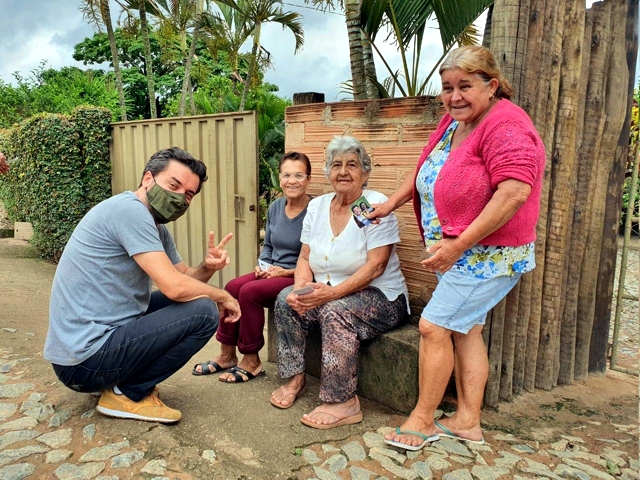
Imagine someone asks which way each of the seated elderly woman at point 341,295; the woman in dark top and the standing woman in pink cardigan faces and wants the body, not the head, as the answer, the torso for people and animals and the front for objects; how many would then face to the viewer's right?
0

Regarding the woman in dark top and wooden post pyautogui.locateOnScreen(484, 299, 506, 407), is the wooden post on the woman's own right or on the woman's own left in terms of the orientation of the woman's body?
on the woman's own left

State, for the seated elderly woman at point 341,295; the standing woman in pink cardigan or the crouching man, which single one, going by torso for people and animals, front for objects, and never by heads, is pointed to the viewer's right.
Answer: the crouching man

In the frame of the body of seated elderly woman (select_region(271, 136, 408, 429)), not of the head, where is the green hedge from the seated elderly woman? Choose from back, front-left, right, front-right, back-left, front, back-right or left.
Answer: right

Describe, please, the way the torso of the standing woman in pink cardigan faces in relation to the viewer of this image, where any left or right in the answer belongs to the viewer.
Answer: facing the viewer and to the left of the viewer

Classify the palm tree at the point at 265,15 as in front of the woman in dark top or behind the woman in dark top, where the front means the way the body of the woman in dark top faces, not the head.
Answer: behind

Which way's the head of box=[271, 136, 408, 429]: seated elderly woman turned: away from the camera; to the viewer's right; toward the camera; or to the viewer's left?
toward the camera

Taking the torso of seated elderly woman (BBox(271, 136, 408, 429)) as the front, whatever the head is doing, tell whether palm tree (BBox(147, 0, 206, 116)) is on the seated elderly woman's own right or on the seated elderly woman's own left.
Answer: on the seated elderly woman's own right

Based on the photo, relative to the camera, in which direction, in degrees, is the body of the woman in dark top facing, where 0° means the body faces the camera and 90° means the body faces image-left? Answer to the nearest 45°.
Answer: approximately 45°

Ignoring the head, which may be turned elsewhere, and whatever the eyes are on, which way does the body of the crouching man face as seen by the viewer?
to the viewer's right

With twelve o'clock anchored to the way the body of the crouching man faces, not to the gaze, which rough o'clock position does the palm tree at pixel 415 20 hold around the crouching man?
The palm tree is roughly at 11 o'clock from the crouching man.

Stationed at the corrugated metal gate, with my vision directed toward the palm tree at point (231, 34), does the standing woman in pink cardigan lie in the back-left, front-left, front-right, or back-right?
back-right

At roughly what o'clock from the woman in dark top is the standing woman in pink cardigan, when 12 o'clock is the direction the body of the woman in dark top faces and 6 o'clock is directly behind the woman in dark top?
The standing woman in pink cardigan is roughly at 9 o'clock from the woman in dark top.

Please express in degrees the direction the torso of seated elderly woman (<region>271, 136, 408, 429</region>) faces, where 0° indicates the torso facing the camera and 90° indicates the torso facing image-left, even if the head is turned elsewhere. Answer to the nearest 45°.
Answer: approximately 45°
